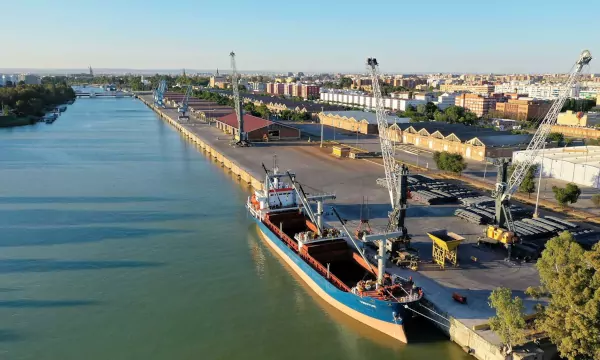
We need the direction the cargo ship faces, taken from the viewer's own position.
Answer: facing the viewer and to the right of the viewer

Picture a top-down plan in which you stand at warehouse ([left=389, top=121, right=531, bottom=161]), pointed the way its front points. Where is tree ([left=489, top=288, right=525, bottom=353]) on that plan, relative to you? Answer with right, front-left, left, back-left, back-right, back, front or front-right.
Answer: front-left

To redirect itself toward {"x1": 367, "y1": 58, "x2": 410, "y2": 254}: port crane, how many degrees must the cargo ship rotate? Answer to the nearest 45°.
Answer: approximately 90° to its left

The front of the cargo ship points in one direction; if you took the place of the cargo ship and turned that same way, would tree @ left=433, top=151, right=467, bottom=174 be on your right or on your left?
on your left

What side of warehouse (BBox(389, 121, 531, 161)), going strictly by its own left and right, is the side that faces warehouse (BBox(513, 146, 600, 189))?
left

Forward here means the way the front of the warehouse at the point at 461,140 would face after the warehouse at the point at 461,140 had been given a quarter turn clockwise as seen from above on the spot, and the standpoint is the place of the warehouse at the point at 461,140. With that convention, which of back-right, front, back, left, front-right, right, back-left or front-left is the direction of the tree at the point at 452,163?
back-left

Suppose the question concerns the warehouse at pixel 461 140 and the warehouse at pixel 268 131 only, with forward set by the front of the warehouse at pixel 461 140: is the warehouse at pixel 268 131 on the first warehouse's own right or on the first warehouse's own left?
on the first warehouse's own right

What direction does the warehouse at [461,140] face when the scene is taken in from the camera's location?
facing the viewer and to the left of the viewer

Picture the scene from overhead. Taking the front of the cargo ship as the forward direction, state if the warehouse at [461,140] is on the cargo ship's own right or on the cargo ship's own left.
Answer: on the cargo ship's own left

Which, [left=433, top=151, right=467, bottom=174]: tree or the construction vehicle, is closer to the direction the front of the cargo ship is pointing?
the construction vehicle

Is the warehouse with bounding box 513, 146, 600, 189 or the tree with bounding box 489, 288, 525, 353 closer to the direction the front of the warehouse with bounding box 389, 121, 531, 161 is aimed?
the tree

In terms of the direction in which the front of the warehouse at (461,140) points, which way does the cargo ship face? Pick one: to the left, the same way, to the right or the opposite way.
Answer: to the left

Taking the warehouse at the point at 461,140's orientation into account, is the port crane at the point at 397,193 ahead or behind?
ahead

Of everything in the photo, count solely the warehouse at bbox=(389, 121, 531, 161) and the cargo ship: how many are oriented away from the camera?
0
